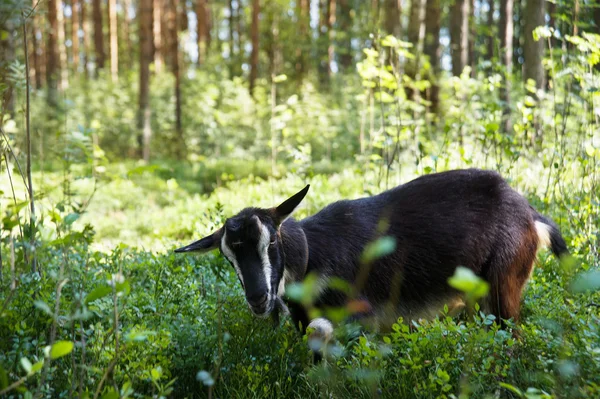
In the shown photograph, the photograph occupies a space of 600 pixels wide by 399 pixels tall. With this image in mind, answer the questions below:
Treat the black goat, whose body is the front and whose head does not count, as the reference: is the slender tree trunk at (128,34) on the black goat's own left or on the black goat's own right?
on the black goat's own right

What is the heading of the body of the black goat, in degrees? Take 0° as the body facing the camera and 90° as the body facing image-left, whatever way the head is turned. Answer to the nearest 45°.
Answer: approximately 90°

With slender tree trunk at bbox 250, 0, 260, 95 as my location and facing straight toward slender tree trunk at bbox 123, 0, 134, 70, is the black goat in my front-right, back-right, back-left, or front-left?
back-left

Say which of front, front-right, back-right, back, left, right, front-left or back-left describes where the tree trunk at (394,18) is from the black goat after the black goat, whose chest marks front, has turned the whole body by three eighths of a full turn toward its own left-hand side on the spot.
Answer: back-left

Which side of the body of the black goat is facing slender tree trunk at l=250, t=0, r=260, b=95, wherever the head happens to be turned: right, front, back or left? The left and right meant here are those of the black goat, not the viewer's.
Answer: right

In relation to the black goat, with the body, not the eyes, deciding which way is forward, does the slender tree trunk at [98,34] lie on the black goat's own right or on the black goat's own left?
on the black goat's own right
